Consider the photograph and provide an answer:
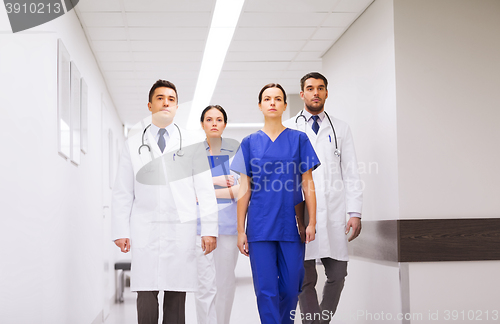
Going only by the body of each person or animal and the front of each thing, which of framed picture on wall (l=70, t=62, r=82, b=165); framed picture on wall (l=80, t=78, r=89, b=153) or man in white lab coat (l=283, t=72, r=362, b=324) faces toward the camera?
the man in white lab coat

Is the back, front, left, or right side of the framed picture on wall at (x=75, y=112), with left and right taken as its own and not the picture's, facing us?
right

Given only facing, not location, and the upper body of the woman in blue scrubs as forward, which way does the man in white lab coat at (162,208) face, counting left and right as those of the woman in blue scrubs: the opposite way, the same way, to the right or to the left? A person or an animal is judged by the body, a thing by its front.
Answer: the same way

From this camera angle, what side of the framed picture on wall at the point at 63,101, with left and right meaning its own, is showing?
right

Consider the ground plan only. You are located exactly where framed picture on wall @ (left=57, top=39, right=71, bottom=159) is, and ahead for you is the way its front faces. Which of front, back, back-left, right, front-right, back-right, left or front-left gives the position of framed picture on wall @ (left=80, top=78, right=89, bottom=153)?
left

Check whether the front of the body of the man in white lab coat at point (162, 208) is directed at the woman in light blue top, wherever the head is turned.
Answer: no

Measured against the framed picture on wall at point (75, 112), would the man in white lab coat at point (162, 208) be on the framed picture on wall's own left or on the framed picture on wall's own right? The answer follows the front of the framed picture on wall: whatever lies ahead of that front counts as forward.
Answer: on the framed picture on wall's own right

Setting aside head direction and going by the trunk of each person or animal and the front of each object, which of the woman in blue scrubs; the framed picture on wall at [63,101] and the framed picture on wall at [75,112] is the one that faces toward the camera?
the woman in blue scrubs

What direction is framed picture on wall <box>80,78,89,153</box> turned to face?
to the viewer's right

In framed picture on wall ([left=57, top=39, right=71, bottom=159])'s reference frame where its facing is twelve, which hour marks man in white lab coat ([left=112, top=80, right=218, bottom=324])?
The man in white lab coat is roughly at 2 o'clock from the framed picture on wall.

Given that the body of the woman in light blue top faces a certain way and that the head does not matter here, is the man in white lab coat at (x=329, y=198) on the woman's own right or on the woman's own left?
on the woman's own left

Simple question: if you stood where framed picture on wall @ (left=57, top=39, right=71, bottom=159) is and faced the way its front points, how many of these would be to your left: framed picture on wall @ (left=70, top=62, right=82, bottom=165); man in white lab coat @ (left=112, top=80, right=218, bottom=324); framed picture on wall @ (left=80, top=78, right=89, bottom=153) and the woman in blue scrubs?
2

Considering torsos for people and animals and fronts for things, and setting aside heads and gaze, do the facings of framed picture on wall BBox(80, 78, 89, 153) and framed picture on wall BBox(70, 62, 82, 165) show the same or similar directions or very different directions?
same or similar directions

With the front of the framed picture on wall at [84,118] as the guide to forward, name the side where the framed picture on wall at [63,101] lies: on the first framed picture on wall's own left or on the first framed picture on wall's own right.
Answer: on the first framed picture on wall's own right

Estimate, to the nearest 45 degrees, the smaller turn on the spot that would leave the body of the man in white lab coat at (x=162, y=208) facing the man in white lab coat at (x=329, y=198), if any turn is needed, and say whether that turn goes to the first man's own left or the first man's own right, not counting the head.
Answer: approximately 90° to the first man's own left

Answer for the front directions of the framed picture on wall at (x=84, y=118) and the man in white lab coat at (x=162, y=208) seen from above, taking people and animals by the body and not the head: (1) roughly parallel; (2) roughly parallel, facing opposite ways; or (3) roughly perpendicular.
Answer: roughly perpendicular

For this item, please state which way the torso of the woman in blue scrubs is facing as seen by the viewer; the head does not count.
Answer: toward the camera
